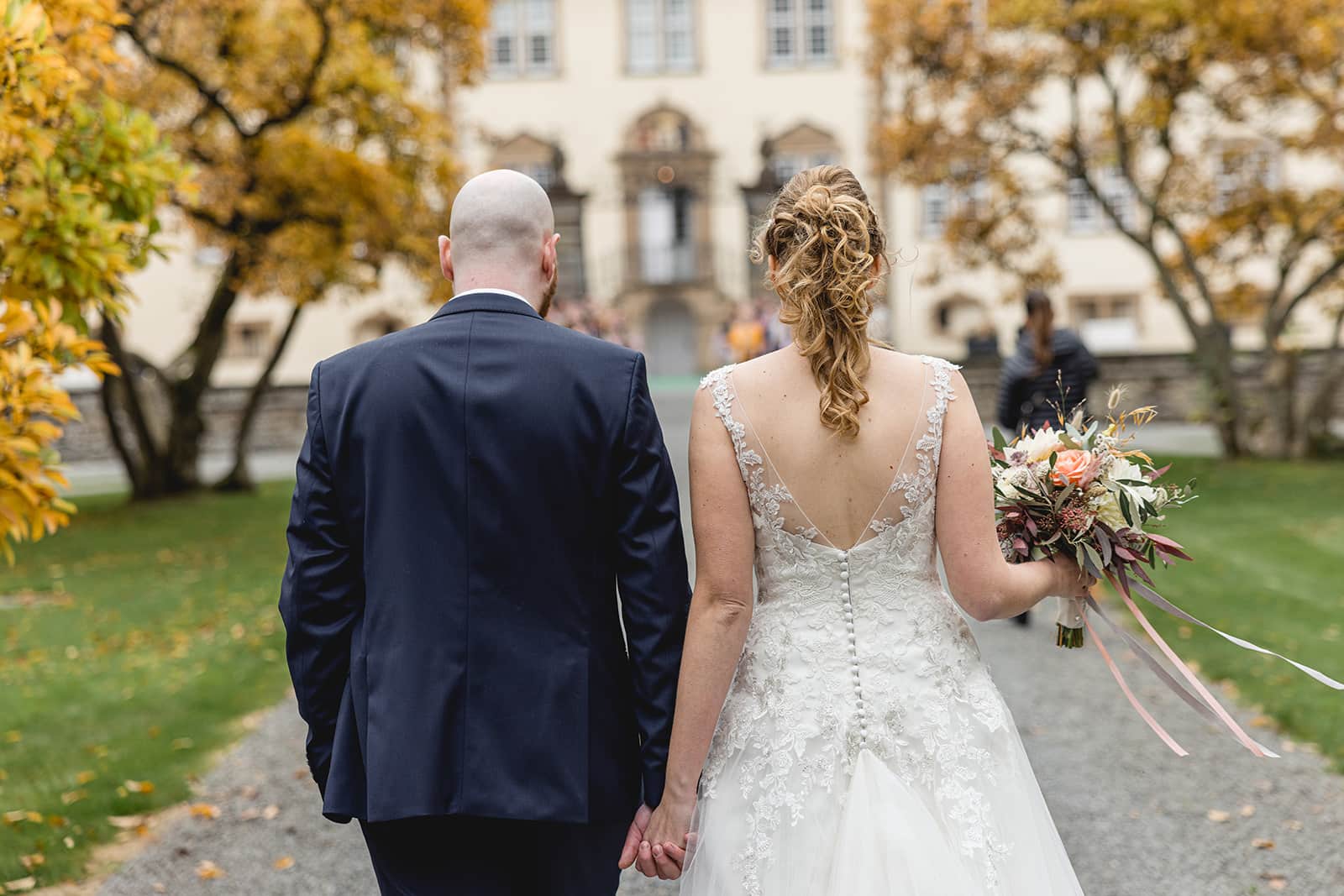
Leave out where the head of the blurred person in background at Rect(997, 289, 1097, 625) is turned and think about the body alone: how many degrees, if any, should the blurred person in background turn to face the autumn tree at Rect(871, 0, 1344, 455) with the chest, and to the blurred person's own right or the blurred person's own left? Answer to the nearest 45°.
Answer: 0° — they already face it

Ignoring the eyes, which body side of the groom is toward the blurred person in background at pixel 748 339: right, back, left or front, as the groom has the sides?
front

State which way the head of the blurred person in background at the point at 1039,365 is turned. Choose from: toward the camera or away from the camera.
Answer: away from the camera

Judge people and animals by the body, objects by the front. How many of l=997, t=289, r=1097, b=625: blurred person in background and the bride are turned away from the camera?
2

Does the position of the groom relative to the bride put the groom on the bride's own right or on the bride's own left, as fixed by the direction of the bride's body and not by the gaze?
on the bride's own left

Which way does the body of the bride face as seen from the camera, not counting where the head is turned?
away from the camera

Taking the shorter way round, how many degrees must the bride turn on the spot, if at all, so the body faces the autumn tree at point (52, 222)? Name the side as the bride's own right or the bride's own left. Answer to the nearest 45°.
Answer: approximately 45° to the bride's own left

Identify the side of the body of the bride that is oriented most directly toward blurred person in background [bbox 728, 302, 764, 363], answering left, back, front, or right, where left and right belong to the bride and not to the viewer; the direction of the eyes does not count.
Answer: front

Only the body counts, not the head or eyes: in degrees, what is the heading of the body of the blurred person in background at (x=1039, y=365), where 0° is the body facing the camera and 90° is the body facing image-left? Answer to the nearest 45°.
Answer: approximately 180°

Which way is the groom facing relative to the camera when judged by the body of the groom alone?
away from the camera

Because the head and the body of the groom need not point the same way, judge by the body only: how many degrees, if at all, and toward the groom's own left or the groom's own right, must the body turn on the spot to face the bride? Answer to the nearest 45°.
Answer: approximately 90° to the groom's own right

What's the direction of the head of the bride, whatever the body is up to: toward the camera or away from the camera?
away from the camera
